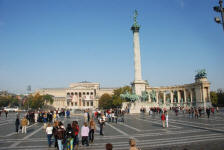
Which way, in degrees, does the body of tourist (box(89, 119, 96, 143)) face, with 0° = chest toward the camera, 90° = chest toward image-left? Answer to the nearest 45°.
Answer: approximately 180°
